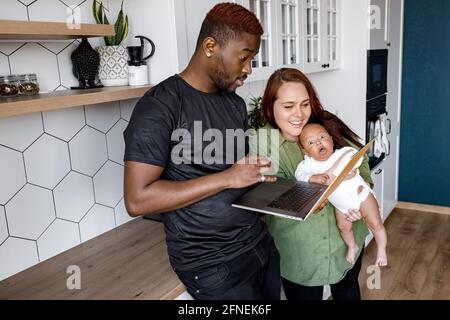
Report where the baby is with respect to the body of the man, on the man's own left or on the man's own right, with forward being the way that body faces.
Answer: on the man's own left

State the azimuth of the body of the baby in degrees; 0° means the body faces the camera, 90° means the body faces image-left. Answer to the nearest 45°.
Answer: approximately 0°

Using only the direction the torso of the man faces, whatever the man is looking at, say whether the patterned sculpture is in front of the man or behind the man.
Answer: behind

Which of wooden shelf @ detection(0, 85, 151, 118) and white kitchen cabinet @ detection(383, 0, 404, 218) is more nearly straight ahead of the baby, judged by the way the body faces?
the wooden shelf

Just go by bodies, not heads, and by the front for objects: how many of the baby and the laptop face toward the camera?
1

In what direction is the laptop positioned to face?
to the viewer's left

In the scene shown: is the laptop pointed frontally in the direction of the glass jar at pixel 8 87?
yes
